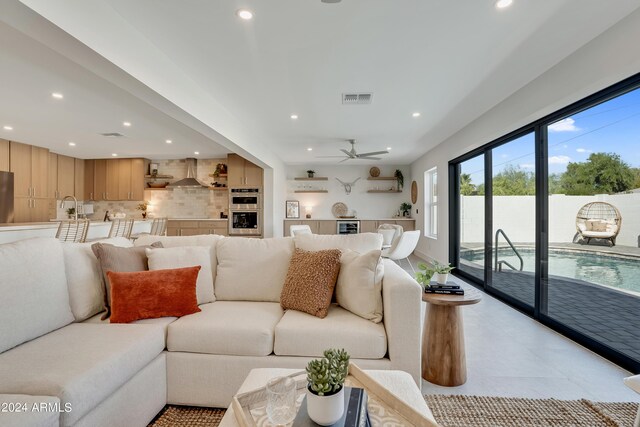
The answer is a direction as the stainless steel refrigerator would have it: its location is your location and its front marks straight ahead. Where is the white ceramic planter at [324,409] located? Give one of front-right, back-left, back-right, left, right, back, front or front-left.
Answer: front-right

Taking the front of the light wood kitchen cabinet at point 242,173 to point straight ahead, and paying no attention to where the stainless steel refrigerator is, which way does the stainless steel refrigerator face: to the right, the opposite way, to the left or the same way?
to the left

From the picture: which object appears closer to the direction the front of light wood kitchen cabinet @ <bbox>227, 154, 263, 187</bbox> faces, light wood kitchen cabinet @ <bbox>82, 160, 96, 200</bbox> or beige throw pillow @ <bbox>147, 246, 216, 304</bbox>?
the beige throw pillow

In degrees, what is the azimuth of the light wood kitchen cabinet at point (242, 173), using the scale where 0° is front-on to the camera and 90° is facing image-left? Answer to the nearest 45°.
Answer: approximately 0°

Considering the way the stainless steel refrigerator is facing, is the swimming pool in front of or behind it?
in front

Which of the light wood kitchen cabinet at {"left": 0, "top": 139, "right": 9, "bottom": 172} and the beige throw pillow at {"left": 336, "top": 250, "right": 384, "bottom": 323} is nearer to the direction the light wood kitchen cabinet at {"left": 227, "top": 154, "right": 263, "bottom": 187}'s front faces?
the beige throw pillow

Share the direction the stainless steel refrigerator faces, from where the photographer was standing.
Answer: facing the viewer and to the right of the viewer

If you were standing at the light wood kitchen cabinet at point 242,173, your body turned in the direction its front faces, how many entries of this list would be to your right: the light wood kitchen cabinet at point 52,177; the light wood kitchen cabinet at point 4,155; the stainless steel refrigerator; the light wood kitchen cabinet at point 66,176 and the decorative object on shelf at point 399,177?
4

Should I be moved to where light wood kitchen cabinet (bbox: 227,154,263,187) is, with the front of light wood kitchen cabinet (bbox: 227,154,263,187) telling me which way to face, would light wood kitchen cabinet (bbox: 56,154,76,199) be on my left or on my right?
on my right

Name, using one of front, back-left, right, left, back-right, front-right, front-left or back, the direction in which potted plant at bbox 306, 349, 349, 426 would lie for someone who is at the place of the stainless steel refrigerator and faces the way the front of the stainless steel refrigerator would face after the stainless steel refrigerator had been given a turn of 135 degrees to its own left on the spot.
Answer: back

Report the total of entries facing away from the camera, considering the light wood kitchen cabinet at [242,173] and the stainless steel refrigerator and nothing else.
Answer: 0

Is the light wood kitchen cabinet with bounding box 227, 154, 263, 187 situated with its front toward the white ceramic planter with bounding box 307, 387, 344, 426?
yes

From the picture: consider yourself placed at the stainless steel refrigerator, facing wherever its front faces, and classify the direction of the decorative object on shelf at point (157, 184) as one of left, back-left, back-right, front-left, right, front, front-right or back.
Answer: front-left

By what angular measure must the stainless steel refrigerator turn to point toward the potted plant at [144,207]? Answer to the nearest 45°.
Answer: approximately 45° to its left

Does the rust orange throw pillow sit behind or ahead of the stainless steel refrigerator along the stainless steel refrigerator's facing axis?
ahead

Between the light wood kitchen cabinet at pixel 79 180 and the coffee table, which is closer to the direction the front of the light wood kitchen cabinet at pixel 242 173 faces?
the coffee table

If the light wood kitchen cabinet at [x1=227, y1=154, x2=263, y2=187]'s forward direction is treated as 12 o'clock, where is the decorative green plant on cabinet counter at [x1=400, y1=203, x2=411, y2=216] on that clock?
The decorative green plant on cabinet counter is roughly at 9 o'clock from the light wood kitchen cabinet.

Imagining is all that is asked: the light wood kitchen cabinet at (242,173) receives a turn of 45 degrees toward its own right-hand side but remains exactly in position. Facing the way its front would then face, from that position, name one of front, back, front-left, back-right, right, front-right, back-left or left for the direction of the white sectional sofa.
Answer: front-left

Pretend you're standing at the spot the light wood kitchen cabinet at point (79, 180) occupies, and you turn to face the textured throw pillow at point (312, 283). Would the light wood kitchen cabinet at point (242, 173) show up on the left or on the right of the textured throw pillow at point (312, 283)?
left
